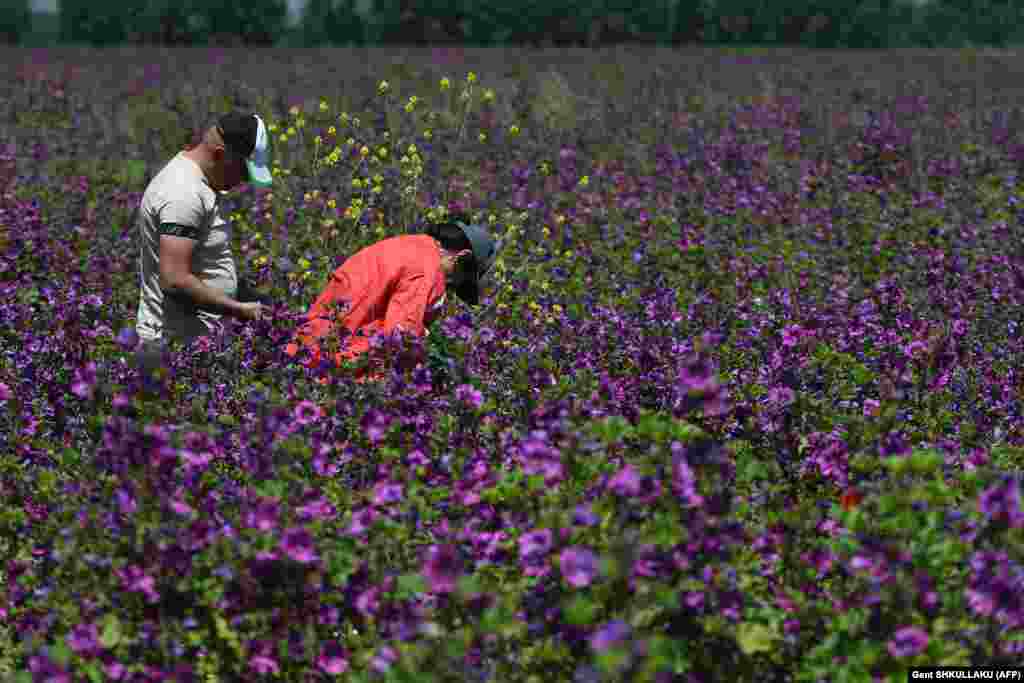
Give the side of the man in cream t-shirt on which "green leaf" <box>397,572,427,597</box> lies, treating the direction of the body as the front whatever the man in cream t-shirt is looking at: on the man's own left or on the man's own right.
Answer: on the man's own right

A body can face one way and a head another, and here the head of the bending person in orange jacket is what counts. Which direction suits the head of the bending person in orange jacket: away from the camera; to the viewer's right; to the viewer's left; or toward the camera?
to the viewer's right

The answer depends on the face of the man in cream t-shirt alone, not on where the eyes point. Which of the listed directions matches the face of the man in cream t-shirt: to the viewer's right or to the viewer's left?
to the viewer's right

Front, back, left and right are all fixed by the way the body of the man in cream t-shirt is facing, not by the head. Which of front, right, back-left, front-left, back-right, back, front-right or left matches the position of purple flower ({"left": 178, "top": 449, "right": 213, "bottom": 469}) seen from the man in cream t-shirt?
right

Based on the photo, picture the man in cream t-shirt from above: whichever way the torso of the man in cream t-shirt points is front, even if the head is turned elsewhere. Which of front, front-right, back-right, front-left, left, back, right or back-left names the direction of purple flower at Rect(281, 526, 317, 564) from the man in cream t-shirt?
right

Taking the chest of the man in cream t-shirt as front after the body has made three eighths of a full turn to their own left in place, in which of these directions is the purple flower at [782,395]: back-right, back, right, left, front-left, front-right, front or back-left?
back

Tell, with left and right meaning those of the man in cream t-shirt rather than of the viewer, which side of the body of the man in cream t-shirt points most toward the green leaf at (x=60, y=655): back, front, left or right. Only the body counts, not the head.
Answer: right

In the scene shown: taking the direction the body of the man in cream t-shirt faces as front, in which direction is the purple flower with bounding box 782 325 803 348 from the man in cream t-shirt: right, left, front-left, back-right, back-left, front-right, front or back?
front-right

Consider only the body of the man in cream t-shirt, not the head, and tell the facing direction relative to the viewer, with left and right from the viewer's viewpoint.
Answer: facing to the right of the viewer

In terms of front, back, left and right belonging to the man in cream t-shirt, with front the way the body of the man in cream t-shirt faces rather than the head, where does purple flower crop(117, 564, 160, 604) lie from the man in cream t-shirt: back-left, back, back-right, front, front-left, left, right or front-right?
right

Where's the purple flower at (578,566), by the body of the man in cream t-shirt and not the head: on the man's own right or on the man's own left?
on the man's own right

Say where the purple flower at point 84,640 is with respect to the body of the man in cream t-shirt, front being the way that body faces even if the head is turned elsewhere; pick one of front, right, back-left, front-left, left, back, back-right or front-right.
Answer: right

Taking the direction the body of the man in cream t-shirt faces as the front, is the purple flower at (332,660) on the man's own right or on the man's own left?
on the man's own right

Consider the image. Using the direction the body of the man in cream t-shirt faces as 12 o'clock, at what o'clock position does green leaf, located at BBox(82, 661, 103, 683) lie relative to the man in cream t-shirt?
The green leaf is roughly at 3 o'clock from the man in cream t-shirt.

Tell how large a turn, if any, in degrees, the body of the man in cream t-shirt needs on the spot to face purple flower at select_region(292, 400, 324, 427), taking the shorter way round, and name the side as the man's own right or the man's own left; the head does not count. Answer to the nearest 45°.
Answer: approximately 90° to the man's own right

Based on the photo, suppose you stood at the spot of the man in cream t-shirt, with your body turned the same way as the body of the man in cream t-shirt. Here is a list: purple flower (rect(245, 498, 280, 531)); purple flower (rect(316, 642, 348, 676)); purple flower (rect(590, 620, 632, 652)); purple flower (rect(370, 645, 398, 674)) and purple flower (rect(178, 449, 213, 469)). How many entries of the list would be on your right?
5
